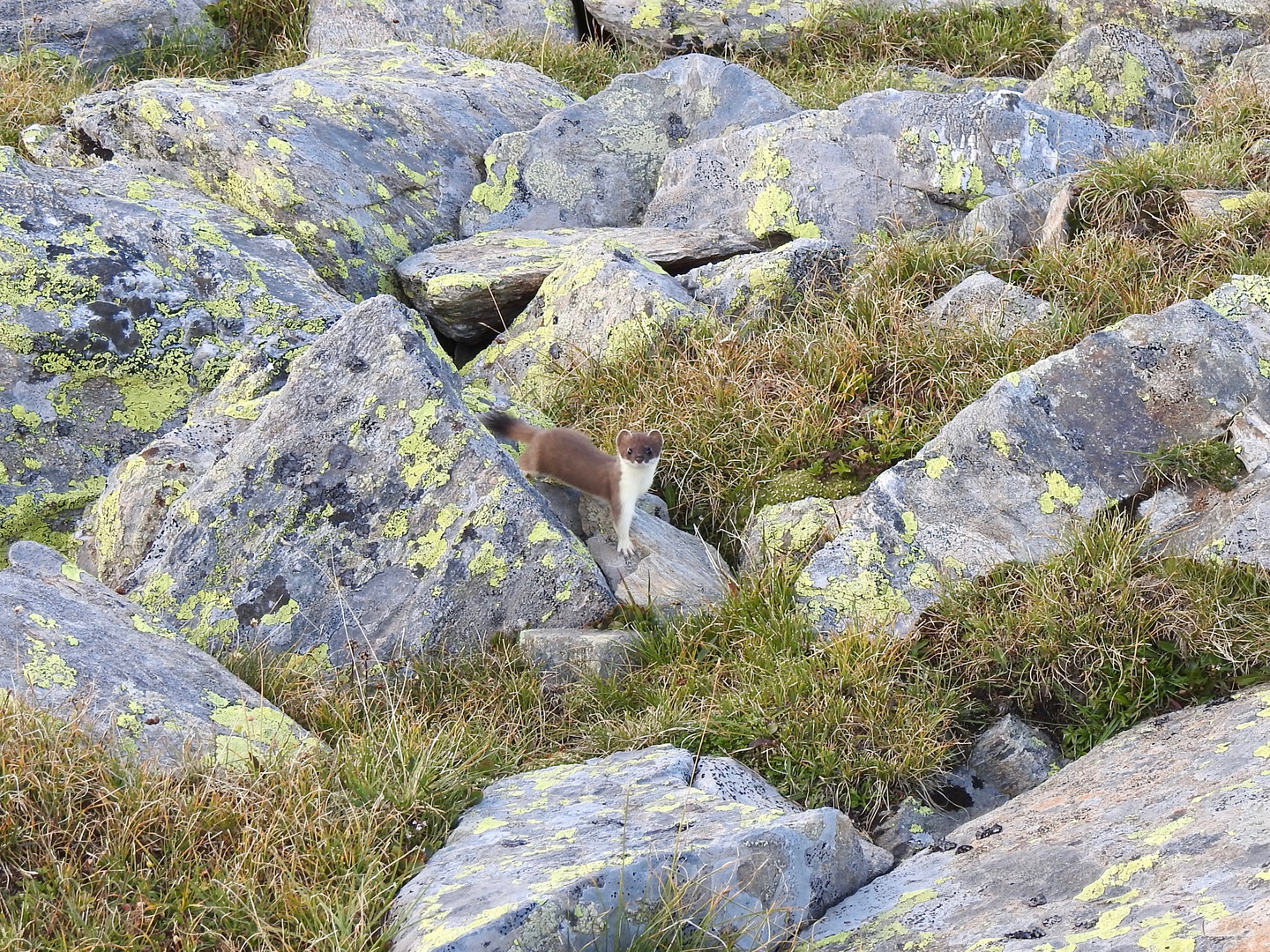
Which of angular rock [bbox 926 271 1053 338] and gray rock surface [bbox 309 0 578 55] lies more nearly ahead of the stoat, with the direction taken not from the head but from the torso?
the angular rock

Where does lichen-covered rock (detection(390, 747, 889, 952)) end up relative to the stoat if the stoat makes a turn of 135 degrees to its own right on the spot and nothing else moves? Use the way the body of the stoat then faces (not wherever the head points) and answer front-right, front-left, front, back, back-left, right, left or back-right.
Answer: left

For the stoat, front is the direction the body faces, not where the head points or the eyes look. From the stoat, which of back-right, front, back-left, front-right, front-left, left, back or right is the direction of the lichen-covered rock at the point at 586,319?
back-left

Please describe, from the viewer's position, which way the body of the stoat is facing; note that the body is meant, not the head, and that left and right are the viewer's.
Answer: facing the viewer and to the right of the viewer

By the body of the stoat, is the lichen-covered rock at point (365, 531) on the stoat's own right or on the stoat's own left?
on the stoat's own right

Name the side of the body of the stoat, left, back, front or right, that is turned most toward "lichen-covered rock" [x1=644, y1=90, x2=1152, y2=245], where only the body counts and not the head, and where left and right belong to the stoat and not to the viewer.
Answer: left

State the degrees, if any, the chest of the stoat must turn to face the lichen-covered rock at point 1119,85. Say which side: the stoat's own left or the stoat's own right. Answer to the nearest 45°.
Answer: approximately 90° to the stoat's own left

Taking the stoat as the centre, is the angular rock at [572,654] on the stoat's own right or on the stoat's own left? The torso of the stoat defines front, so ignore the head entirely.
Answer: on the stoat's own right
